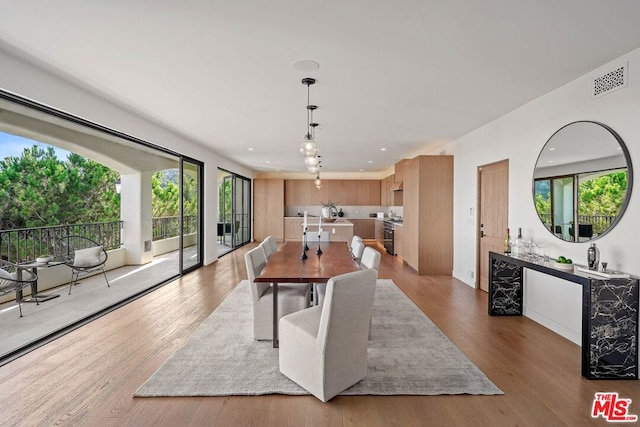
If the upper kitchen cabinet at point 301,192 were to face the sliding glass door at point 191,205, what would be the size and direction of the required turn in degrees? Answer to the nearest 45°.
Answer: approximately 45° to its right

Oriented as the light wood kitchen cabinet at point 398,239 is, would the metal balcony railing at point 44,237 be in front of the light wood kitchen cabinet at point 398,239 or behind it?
in front

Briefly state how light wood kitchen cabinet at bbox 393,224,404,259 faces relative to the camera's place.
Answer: facing to the left of the viewer

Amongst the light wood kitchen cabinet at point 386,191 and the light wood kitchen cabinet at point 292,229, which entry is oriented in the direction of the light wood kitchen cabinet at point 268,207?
the light wood kitchen cabinet at point 386,191

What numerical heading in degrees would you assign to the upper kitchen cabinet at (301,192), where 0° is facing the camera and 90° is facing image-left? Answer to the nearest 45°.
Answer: approximately 0°

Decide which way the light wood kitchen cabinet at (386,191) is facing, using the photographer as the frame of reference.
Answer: facing to the left of the viewer

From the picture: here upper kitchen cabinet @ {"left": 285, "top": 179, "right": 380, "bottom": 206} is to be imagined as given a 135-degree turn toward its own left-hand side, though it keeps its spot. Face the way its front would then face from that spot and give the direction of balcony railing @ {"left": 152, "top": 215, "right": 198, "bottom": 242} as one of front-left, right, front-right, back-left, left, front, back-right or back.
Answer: back

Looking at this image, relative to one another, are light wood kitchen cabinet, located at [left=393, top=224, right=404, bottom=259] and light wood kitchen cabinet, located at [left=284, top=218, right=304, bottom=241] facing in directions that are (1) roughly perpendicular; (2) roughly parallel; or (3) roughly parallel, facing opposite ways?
roughly perpendicular

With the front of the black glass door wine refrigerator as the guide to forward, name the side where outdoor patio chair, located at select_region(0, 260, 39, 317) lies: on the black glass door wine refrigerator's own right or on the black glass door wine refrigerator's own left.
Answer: on the black glass door wine refrigerator's own left

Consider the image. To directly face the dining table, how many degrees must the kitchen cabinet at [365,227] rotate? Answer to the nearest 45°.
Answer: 0° — it already faces it

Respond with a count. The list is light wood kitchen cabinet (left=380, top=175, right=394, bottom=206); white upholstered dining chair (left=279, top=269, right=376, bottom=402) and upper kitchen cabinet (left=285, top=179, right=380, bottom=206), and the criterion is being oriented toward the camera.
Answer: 1

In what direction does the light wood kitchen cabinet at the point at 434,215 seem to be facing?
to the viewer's left

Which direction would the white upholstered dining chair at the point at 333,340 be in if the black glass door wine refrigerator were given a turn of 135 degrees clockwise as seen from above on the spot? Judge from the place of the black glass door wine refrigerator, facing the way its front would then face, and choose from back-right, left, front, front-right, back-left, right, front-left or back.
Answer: back-right

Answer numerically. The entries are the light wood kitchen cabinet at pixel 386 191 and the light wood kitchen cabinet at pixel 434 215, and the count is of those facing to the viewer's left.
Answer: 2

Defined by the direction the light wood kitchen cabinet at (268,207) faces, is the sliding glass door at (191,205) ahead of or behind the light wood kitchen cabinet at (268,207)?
ahead

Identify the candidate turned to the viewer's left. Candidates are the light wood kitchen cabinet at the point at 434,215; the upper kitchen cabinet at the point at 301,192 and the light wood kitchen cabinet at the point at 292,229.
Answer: the light wood kitchen cabinet at the point at 434,215

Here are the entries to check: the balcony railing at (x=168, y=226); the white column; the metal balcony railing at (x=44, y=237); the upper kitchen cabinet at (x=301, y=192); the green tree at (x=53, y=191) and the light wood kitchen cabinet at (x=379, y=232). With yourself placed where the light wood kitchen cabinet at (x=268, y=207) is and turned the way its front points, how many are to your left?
2
